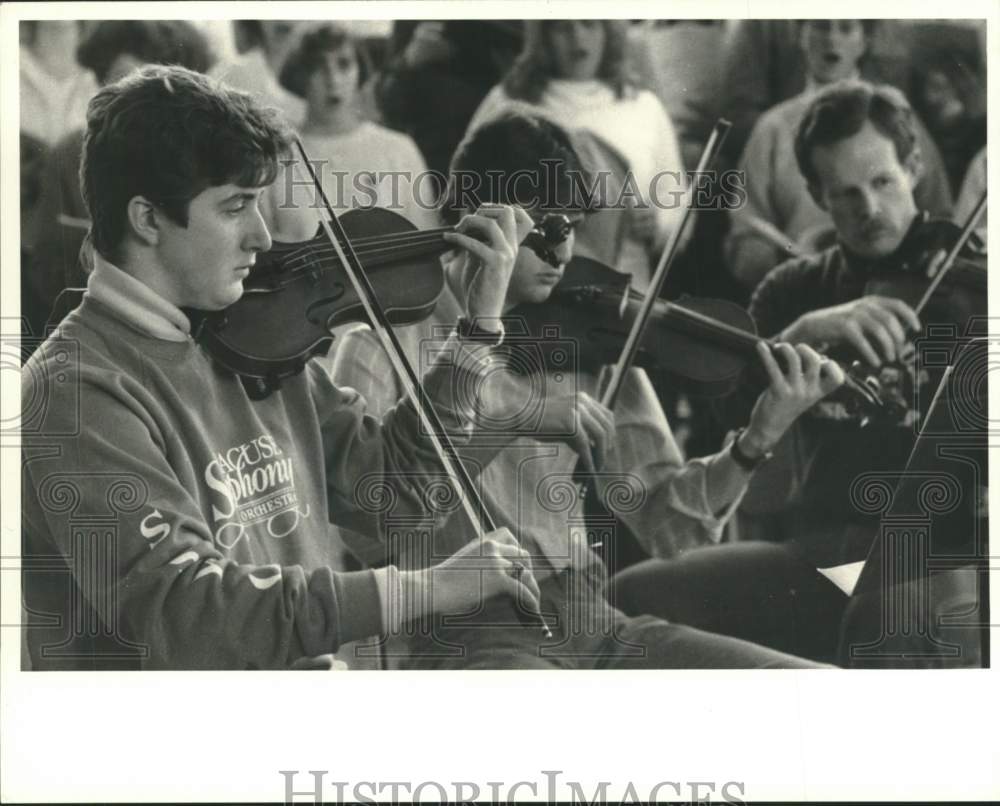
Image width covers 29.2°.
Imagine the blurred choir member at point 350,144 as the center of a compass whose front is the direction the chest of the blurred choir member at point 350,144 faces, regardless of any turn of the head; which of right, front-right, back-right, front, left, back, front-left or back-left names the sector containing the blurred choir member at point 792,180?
left

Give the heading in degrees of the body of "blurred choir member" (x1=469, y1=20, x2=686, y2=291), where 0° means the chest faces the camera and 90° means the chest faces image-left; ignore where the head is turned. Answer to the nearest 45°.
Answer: approximately 0°

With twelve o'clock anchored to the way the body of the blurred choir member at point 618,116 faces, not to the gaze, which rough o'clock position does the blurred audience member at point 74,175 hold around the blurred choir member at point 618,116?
the blurred audience member at point 74,175 is roughly at 3 o'clock from the blurred choir member at point 618,116.

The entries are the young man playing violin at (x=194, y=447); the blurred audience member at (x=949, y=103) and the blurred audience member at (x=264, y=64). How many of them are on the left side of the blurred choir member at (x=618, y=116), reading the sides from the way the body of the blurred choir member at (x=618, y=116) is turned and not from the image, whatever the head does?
1

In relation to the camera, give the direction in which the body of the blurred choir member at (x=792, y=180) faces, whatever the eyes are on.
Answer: toward the camera

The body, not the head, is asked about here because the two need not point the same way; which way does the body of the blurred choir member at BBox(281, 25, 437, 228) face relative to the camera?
toward the camera

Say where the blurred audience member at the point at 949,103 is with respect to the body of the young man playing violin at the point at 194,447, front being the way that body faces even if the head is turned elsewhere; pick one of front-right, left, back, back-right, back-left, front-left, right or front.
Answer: front-left

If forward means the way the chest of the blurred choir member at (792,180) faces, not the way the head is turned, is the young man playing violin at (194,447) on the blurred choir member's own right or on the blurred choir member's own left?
on the blurred choir member's own right
